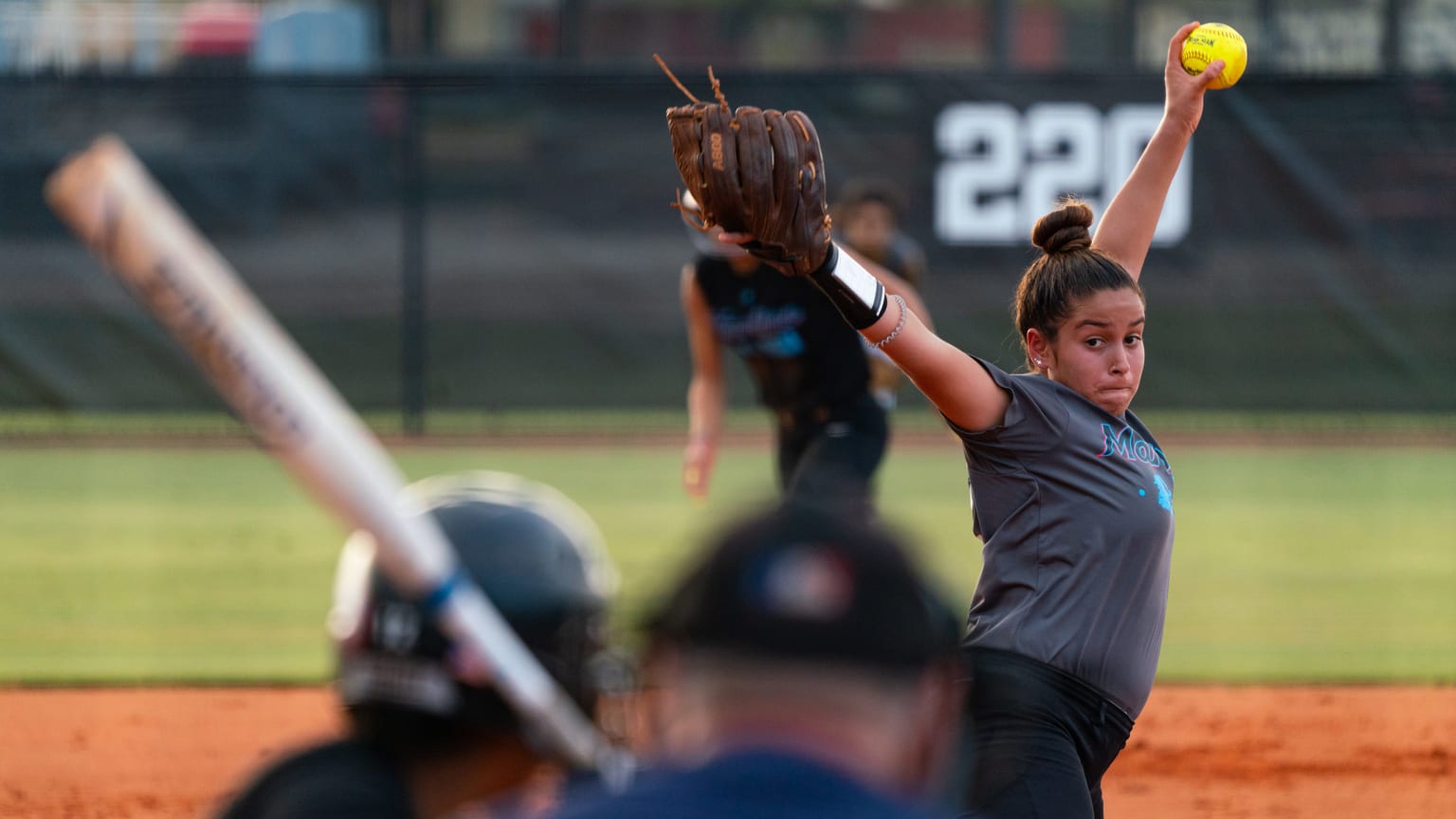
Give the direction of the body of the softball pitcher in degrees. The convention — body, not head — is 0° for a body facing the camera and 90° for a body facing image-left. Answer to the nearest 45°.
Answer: approximately 315°

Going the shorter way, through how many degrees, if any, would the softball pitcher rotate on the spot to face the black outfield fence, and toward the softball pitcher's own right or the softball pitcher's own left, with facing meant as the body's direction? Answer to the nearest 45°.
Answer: approximately 135° to the softball pitcher's own left
